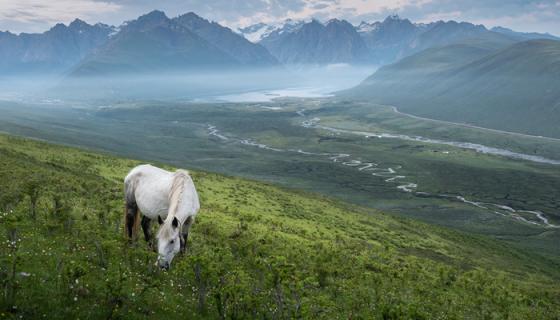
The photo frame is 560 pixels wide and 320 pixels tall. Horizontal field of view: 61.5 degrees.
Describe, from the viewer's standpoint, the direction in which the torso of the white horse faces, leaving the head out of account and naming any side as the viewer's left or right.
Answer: facing the viewer and to the right of the viewer
